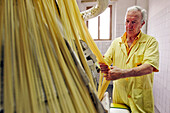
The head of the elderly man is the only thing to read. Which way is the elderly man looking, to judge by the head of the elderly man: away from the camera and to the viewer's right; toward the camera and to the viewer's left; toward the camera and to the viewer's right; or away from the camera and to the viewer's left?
toward the camera and to the viewer's left

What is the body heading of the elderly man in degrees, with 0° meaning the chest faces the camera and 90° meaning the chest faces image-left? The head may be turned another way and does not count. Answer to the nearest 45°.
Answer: approximately 45°

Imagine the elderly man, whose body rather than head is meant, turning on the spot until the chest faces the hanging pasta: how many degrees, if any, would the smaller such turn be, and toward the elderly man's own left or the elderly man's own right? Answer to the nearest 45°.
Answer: approximately 45° to the elderly man's own left

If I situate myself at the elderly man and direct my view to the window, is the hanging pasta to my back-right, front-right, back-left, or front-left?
back-left

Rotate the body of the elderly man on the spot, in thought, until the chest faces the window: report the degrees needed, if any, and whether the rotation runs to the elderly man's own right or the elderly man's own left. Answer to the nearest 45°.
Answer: approximately 135° to the elderly man's own right

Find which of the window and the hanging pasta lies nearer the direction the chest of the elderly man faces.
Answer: the hanging pasta
